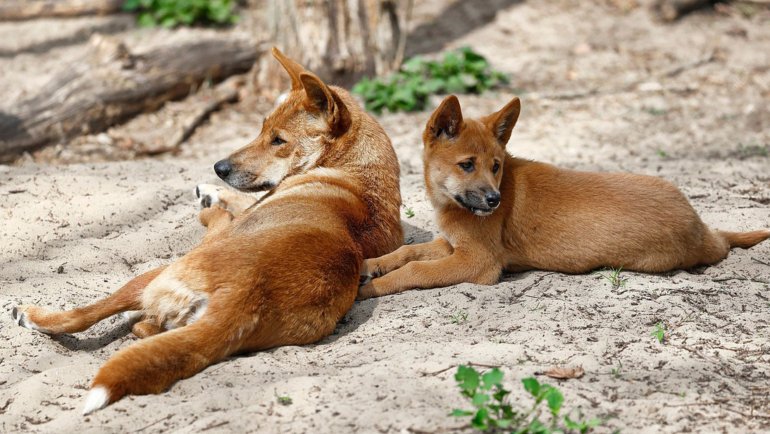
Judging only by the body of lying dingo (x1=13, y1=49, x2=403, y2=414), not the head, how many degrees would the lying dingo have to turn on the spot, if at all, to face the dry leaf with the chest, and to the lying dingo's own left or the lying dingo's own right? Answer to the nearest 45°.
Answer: approximately 90° to the lying dingo's own right

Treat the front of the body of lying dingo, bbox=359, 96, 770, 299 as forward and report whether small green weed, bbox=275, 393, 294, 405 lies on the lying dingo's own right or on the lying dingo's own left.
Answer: on the lying dingo's own left

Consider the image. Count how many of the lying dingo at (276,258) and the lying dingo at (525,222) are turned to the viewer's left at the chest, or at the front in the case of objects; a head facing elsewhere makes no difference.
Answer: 1

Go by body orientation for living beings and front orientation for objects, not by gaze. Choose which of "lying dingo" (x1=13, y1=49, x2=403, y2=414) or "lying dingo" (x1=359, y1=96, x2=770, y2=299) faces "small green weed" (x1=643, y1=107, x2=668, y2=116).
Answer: "lying dingo" (x1=13, y1=49, x2=403, y2=414)

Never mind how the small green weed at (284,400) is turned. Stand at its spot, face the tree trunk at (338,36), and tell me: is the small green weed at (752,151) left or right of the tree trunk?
right

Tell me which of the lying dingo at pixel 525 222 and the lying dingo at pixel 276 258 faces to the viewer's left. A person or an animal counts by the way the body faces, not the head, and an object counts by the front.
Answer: the lying dingo at pixel 525 222

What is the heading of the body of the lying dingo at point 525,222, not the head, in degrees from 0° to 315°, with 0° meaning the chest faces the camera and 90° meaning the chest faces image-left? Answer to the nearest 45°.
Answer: approximately 90°

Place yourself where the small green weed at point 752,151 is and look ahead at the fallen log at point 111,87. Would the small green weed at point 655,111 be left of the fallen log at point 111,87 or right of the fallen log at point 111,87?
right

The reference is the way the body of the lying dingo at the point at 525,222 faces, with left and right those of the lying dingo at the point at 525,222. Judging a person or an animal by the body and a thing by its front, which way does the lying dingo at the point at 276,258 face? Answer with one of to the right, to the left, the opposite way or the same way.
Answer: to the right

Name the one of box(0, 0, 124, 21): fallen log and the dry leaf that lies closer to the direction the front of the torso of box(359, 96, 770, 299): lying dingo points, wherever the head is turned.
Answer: the fallen log
